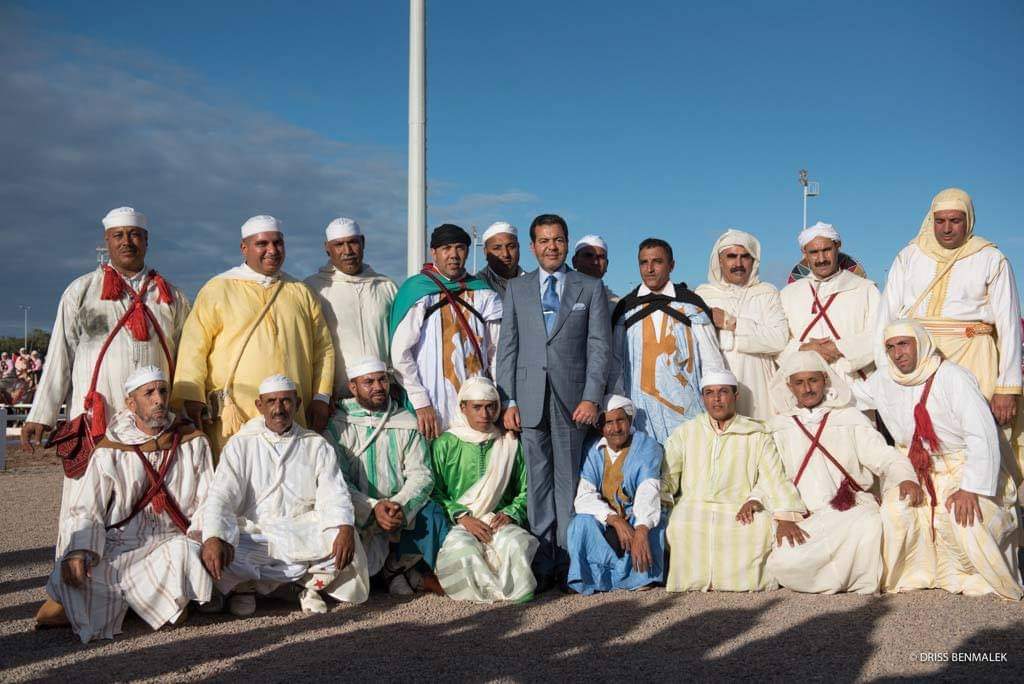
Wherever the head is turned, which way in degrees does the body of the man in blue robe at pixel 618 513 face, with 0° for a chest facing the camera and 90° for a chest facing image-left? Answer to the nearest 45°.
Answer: approximately 0°

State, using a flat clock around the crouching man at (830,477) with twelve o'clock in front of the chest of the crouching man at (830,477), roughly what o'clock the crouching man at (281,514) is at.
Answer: the crouching man at (281,514) is roughly at 2 o'clock from the crouching man at (830,477).

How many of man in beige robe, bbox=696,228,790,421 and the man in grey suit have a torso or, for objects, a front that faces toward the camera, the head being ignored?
2

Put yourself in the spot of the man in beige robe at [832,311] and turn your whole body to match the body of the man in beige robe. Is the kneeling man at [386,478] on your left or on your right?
on your right

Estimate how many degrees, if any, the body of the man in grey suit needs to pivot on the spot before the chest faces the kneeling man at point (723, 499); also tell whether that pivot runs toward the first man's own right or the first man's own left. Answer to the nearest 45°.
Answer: approximately 90° to the first man's own left

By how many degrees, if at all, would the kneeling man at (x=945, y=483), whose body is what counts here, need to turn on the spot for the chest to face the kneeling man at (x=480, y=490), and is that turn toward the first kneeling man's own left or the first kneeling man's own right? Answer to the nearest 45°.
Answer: approximately 45° to the first kneeling man's own right

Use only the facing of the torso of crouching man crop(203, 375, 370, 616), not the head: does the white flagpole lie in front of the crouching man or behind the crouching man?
behind
